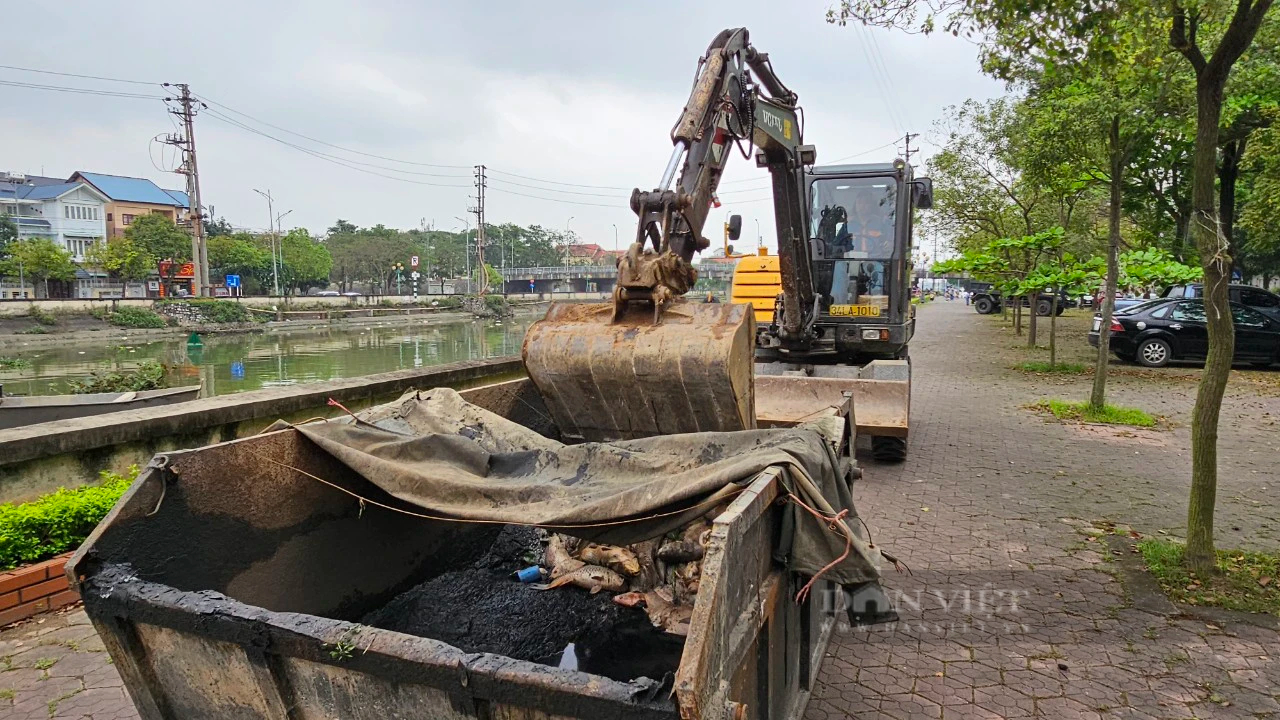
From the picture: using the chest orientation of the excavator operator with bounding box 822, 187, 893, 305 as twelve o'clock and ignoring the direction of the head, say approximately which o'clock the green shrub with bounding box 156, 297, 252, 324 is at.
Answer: The green shrub is roughly at 4 o'clock from the excavator operator.

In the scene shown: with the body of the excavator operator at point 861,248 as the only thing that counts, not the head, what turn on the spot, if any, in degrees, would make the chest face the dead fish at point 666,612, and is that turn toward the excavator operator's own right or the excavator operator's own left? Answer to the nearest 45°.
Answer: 0° — they already face it

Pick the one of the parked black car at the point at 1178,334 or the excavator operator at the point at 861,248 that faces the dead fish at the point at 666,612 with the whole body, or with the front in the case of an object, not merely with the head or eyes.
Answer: the excavator operator

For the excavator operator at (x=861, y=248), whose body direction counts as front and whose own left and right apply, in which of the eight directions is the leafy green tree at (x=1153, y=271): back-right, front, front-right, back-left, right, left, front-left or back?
back-left

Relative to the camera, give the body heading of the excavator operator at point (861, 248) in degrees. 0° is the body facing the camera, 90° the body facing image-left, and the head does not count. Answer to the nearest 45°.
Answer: approximately 0°

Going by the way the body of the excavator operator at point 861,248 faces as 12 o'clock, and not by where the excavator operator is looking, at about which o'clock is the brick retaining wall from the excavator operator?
The brick retaining wall is roughly at 1 o'clock from the excavator operator.

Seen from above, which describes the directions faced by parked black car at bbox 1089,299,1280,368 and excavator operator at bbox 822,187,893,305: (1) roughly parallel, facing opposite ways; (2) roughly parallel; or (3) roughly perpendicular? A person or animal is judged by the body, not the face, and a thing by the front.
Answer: roughly perpendicular

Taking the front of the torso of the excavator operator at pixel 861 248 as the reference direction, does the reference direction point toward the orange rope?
yes
